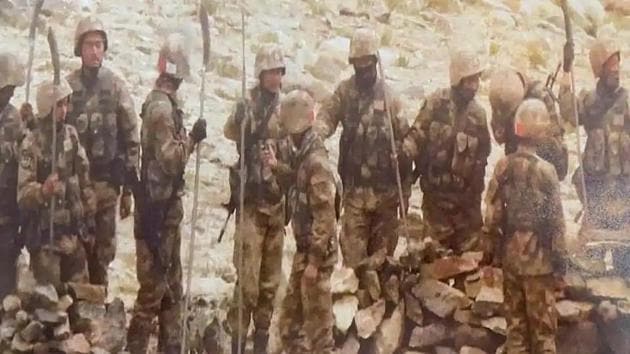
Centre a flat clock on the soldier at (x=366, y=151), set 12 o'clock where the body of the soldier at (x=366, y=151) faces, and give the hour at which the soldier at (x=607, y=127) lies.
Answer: the soldier at (x=607, y=127) is roughly at 9 o'clock from the soldier at (x=366, y=151).

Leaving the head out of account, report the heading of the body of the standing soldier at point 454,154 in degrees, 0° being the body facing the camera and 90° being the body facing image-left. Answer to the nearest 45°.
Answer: approximately 315°

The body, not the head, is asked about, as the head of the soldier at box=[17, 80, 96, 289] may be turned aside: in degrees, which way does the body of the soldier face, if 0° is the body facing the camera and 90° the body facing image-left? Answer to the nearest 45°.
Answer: approximately 315°

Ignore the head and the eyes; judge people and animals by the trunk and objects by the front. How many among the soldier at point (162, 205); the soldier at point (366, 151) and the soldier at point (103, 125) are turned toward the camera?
2

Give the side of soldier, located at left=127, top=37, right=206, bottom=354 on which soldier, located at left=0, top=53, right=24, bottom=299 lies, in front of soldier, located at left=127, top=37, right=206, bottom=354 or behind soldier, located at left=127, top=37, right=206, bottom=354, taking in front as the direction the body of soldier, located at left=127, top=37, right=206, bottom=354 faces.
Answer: behind

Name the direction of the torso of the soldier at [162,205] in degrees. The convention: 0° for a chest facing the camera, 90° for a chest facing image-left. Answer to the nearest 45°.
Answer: approximately 270°

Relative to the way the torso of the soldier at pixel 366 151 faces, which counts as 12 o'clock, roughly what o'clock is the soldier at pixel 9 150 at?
the soldier at pixel 9 150 is roughly at 3 o'clock from the soldier at pixel 366 151.

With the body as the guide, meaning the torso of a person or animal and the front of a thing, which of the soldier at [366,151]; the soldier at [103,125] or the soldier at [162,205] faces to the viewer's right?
the soldier at [162,205]

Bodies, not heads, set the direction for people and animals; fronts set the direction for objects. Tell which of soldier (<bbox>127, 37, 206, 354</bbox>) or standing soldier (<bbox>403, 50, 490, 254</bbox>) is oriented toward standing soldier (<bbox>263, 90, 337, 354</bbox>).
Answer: the soldier

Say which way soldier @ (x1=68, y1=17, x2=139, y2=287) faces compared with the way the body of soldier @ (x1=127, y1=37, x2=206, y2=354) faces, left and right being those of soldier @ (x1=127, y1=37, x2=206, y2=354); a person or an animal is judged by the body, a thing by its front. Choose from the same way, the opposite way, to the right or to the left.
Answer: to the right

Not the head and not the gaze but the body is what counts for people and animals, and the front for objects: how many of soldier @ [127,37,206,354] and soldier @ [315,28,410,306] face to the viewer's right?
1
